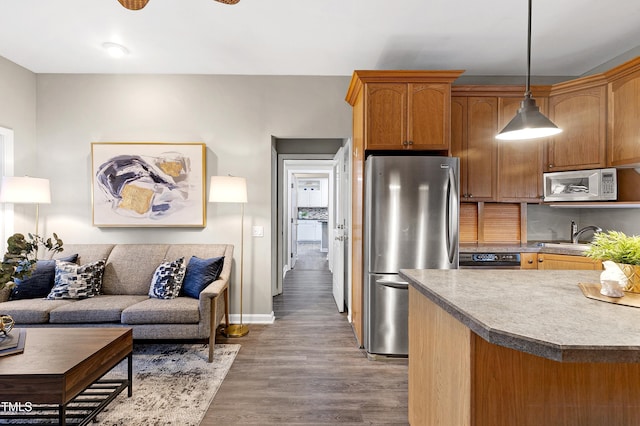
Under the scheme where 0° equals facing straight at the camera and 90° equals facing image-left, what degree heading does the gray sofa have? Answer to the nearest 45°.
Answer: approximately 45°

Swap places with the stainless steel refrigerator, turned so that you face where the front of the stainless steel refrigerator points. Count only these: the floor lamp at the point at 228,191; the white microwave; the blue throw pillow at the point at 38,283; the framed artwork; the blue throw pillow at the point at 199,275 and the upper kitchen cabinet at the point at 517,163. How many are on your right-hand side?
4

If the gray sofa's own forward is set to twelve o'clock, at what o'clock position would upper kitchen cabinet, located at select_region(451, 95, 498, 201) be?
The upper kitchen cabinet is roughly at 8 o'clock from the gray sofa.

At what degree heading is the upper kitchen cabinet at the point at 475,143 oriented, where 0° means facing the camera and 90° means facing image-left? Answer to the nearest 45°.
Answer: approximately 0°

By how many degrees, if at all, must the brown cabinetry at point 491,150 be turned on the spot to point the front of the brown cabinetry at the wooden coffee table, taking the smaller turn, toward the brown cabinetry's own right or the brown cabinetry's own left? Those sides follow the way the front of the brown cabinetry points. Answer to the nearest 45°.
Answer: approximately 45° to the brown cabinetry's own right

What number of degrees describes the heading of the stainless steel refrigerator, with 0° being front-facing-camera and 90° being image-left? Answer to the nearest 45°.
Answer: approximately 0°

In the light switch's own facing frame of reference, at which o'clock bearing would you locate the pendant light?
The pendant light is roughly at 11 o'clock from the light switch.

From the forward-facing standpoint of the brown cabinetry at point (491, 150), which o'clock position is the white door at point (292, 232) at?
The white door is roughly at 4 o'clock from the brown cabinetry.
